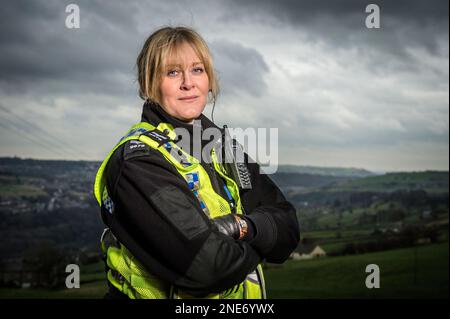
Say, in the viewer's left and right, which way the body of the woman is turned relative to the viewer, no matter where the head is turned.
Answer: facing the viewer and to the right of the viewer
